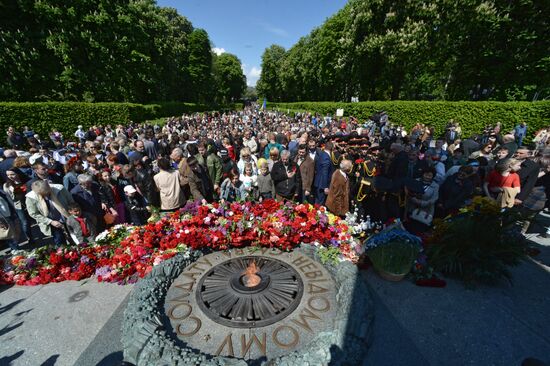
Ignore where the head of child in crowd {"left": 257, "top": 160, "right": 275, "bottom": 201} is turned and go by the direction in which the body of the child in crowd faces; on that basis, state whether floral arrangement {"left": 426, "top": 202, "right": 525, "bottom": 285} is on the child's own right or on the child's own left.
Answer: on the child's own left

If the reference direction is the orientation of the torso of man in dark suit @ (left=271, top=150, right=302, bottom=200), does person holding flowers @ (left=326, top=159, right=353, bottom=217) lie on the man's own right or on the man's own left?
on the man's own left

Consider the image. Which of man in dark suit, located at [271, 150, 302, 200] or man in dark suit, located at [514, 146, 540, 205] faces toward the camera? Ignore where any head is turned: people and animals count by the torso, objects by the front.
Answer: man in dark suit, located at [271, 150, 302, 200]

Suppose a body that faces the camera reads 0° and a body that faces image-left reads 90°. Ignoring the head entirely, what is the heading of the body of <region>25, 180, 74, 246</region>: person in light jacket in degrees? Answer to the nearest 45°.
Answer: approximately 315°

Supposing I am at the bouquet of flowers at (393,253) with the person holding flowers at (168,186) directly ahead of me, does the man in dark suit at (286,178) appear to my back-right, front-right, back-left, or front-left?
front-right

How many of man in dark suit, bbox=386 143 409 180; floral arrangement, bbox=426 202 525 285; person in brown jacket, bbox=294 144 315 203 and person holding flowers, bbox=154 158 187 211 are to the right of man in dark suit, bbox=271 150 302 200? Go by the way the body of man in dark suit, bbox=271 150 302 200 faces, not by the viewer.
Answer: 1

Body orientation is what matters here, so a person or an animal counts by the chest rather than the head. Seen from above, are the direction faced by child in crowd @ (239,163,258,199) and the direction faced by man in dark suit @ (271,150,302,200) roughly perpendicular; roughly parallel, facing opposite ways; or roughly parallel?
roughly parallel

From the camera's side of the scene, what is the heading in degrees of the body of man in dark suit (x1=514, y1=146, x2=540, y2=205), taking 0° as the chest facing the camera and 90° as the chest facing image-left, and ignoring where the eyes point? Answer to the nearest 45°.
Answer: approximately 90°

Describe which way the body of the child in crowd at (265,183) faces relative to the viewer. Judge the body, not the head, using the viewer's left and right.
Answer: facing the viewer

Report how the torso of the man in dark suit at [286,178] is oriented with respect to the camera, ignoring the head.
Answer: toward the camera

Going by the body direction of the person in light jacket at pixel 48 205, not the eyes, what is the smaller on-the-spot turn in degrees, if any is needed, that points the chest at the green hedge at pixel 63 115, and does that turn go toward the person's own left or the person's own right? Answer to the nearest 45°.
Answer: approximately 135° to the person's own left

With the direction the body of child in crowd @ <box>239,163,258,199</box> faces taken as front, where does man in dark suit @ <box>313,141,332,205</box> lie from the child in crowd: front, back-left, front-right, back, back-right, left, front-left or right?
left

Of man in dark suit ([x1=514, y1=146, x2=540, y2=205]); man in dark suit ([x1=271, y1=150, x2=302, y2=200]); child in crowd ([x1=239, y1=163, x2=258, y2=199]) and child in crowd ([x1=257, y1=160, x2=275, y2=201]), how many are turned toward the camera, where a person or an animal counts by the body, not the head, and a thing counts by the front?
3

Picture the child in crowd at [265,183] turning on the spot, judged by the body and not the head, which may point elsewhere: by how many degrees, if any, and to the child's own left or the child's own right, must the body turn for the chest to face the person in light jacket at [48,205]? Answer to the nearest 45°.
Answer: approximately 90° to the child's own right

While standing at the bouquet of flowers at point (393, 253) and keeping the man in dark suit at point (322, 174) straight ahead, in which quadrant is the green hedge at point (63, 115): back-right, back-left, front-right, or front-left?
front-left
